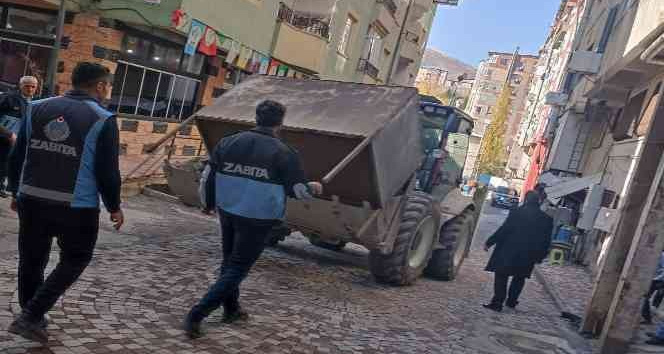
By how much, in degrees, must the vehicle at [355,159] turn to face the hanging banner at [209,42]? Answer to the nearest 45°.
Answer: approximately 90° to its right

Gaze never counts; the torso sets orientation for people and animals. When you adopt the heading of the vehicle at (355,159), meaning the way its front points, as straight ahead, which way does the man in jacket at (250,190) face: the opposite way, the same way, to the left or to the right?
the opposite way

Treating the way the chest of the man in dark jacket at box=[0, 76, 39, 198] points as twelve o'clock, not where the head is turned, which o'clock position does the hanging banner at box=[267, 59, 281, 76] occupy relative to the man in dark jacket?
The hanging banner is roughly at 9 o'clock from the man in dark jacket.

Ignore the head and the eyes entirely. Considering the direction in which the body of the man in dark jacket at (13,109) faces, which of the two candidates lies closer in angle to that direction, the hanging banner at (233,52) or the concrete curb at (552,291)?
the concrete curb

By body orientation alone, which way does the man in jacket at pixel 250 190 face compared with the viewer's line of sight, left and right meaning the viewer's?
facing away from the viewer and to the right of the viewer

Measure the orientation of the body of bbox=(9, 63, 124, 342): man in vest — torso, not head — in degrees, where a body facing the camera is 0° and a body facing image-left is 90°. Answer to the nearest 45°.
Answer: approximately 225°

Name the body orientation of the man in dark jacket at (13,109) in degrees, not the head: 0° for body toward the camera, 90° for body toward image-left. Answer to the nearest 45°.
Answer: approximately 315°
